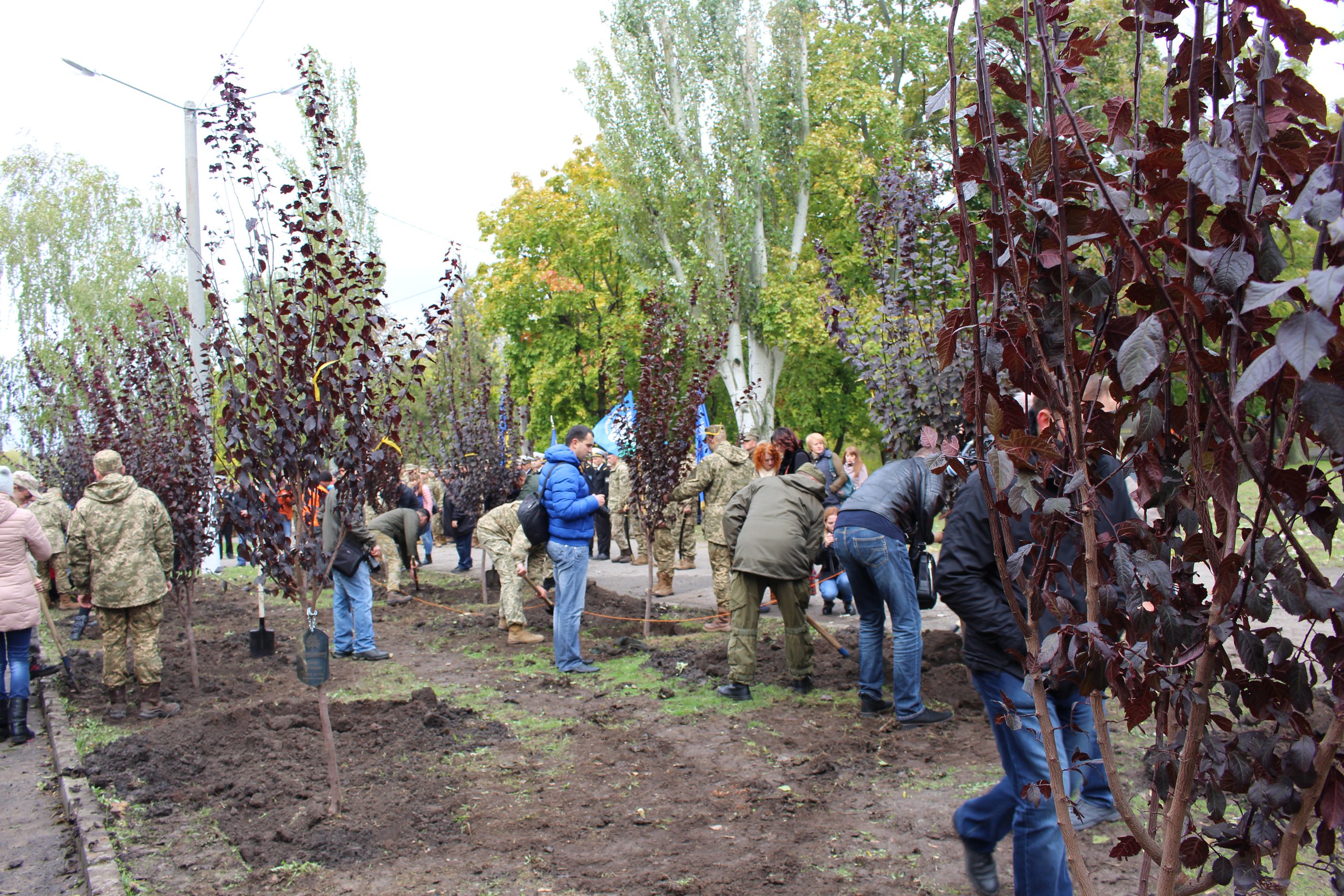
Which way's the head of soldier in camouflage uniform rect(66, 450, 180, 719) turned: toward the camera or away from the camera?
away from the camera

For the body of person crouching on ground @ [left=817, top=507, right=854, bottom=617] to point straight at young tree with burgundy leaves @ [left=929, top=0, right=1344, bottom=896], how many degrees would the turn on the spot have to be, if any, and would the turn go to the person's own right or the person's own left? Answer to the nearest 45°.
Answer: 0° — they already face it

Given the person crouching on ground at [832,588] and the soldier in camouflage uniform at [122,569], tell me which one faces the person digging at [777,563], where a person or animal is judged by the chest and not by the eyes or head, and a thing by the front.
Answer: the person crouching on ground

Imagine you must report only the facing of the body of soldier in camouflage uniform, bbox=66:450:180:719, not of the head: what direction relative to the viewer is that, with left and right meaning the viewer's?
facing away from the viewer

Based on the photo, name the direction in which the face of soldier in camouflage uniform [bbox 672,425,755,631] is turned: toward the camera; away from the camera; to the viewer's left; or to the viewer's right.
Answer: to the viewer's left

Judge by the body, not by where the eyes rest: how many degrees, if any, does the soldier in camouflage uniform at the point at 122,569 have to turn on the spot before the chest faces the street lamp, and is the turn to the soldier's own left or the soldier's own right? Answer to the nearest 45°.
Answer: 0° — they already face it

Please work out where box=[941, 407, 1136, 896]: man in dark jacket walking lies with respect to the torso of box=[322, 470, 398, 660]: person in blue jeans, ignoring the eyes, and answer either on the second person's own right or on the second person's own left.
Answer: on the second person's own right

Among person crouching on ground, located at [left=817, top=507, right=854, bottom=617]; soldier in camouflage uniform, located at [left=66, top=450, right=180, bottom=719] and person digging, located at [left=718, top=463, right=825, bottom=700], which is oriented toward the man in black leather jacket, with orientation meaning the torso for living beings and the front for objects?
the person crouching on ground

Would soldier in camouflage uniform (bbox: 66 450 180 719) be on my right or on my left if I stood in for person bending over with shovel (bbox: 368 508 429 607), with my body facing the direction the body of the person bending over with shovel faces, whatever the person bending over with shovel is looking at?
on my right

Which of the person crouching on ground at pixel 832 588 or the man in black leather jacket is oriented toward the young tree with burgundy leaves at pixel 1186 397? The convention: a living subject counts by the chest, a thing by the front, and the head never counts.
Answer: the person crouching on ground

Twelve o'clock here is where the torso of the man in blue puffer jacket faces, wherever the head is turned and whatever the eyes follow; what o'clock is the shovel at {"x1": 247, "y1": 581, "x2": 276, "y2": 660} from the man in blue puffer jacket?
The shovel is roughly at 7 o'clock from the man in blue puffer jacket.

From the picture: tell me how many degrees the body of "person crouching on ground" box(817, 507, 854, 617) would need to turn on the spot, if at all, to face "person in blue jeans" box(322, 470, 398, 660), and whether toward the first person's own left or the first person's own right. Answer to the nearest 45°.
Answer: approximately 90° to the first person's own right
